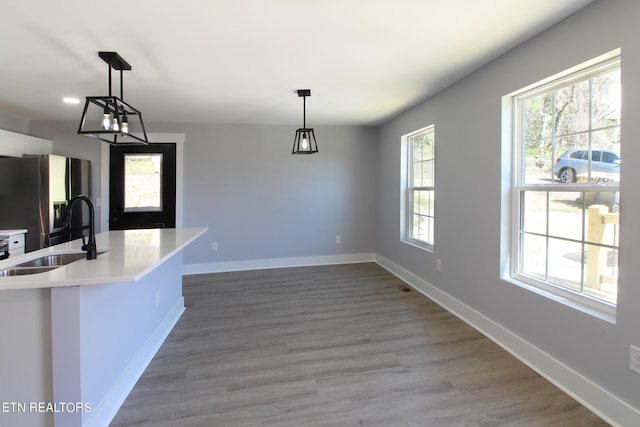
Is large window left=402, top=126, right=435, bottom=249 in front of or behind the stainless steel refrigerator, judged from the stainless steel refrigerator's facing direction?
in front

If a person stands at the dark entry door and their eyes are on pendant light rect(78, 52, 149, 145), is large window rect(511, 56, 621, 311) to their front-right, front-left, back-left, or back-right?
front-left

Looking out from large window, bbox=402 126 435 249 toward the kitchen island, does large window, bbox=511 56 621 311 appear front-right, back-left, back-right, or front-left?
front-left

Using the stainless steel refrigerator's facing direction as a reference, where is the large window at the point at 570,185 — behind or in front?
in front

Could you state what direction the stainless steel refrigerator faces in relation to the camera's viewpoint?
facing the viewer and to the right of the viewer

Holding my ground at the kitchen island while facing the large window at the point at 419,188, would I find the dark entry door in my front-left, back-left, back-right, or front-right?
front-left

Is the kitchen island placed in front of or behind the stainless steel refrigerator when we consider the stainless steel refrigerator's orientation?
in front

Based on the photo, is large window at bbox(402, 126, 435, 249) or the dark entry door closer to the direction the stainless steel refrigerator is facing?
the large window
